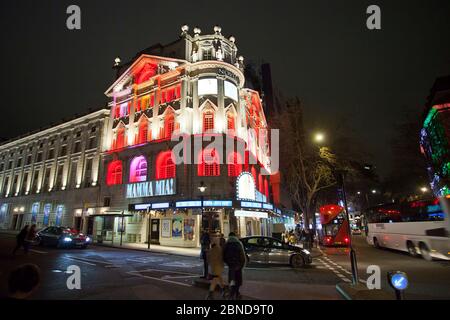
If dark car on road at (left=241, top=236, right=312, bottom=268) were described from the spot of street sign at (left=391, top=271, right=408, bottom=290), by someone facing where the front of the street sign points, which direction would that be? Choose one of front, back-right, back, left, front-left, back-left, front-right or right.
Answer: back-right

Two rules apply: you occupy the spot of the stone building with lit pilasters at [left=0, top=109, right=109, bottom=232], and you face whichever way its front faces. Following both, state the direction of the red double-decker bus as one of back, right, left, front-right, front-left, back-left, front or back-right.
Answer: left

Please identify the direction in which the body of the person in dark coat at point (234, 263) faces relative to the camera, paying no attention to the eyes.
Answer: away from the camera

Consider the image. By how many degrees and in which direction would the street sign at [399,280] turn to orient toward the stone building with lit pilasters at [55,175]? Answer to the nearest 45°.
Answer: approximately 90° to its right

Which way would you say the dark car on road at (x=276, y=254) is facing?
to the viewer's right

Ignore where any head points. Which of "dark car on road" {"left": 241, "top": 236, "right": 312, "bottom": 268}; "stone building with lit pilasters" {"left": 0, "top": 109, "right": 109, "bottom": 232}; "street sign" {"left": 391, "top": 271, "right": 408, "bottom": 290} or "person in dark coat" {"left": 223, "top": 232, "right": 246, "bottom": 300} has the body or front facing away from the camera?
the person in dark coat

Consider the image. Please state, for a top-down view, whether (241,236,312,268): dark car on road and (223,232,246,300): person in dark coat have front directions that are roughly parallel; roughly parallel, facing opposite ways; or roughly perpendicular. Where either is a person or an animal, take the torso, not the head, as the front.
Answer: roughly perpendicular
